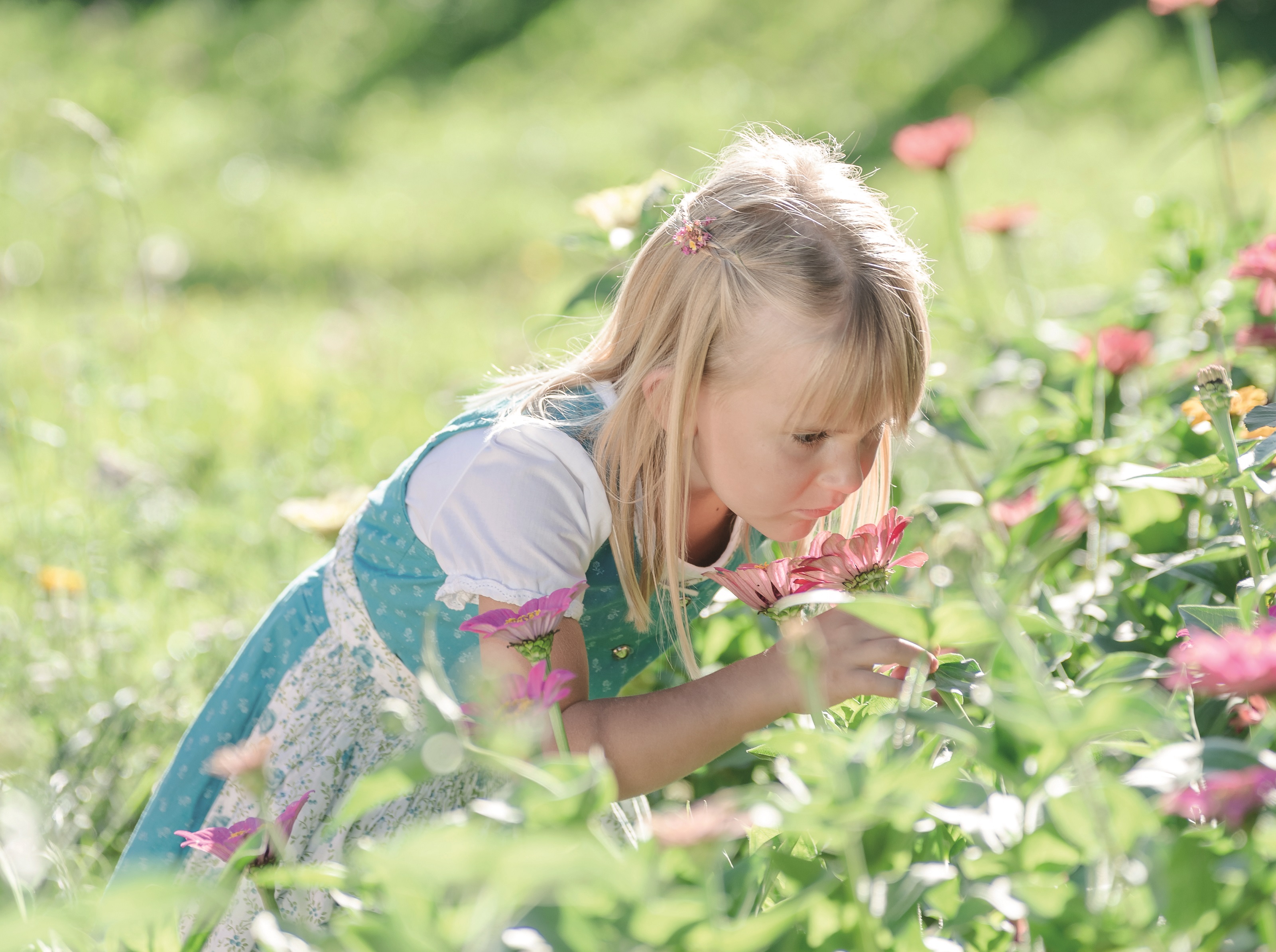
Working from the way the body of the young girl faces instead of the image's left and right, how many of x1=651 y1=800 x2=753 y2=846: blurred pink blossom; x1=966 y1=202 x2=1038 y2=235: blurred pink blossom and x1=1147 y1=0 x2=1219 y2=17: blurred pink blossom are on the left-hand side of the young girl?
2

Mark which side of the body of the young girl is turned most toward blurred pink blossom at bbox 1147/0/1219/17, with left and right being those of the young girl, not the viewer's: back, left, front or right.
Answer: left

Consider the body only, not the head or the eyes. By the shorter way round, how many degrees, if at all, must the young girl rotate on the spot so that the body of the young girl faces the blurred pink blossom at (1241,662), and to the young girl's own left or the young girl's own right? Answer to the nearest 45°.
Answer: approximately 45° to the young girl's own right

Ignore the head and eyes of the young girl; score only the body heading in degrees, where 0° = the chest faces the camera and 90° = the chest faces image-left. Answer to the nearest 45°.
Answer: approximately 315°

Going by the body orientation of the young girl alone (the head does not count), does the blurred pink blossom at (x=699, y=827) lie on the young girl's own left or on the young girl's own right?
on the young girl's own right
